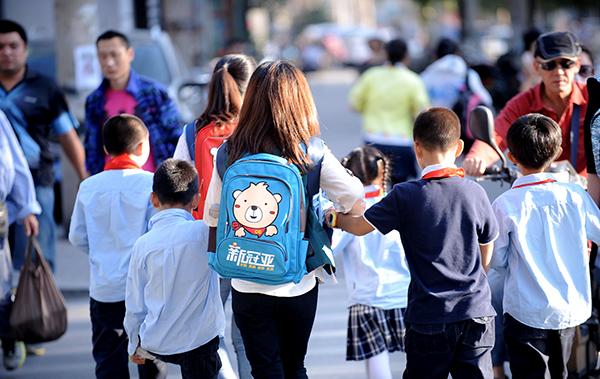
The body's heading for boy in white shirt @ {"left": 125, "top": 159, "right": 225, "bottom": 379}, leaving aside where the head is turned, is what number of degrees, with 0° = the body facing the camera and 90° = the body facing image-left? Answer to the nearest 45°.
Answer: approximately 180°

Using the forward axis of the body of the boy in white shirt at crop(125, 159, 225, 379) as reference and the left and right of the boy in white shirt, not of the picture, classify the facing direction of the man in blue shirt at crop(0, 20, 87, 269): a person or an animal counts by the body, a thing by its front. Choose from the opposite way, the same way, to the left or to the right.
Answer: the opposite way

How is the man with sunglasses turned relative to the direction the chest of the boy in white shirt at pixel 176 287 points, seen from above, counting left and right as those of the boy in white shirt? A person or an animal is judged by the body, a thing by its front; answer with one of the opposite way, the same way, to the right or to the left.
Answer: the opposite way

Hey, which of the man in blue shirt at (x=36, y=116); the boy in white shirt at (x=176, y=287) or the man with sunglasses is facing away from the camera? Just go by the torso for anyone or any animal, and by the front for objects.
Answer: the boy in white shirt

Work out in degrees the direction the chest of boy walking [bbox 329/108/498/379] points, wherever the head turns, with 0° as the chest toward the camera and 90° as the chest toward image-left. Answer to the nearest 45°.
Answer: approximately 180°

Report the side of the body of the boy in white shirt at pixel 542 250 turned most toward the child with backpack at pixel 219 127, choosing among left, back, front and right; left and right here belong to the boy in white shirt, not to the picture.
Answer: left

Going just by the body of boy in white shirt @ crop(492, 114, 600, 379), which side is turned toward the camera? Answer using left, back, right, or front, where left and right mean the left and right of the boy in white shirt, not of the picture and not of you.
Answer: back

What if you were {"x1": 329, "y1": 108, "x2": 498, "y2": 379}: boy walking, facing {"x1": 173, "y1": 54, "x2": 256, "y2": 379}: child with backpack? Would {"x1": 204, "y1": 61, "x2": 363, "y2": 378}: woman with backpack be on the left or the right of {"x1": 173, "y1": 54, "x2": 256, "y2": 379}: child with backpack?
left

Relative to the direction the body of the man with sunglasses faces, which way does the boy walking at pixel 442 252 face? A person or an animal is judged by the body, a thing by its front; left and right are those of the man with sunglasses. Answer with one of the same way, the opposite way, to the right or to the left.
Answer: the opposite way
